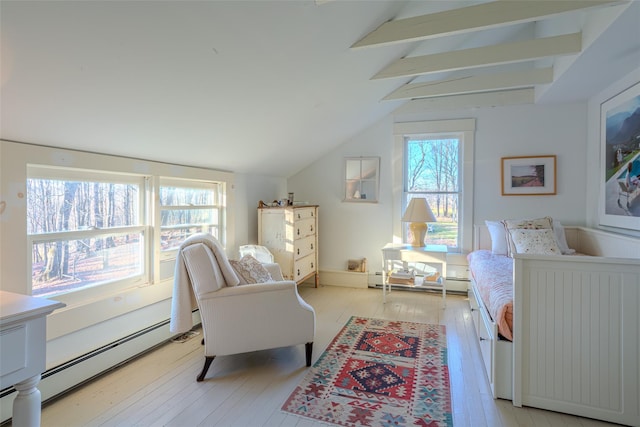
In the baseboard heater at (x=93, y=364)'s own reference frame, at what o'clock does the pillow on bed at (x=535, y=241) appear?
The pillow on bed is roughly at 11 o'clock from the baseboard heater.

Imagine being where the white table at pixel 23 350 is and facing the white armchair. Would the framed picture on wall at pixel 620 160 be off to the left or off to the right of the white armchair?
right

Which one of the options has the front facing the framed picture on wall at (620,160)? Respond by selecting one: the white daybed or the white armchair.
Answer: the white armchair

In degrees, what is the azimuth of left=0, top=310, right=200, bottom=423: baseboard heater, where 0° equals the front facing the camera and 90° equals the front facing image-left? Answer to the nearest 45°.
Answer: approximately 315°
